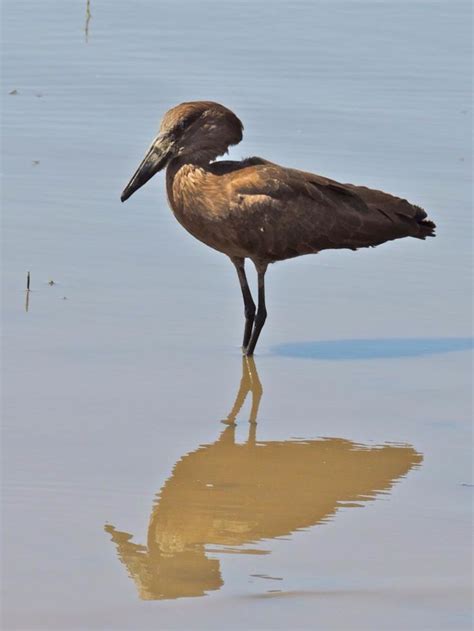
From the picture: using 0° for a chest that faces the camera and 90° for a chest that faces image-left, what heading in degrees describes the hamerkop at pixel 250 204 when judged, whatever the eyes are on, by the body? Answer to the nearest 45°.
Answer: approximately 90°
